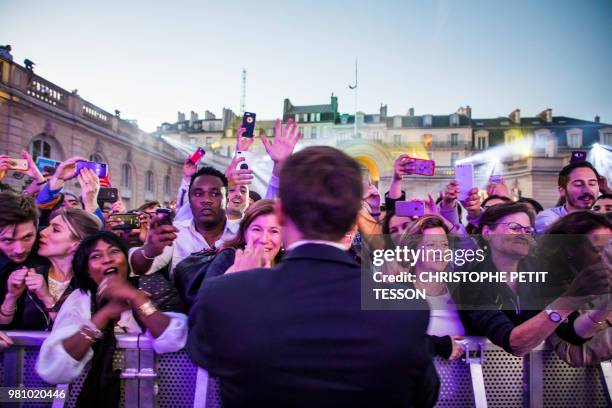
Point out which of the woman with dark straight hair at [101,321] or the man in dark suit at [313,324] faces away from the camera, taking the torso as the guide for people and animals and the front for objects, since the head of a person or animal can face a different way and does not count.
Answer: the man in dark suit

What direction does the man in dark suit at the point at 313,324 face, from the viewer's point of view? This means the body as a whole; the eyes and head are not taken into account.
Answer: away from the camera

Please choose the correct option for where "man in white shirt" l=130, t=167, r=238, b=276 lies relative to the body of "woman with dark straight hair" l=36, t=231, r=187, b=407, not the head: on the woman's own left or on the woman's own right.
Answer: on the woman's own left

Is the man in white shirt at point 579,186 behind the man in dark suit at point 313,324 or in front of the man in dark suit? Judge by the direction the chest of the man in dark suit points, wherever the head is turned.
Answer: in front

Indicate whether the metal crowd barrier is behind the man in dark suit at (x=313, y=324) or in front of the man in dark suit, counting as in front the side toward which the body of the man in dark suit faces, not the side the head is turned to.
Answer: in front

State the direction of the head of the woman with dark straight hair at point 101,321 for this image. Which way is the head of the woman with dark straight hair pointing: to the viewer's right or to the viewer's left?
to the viewer's right

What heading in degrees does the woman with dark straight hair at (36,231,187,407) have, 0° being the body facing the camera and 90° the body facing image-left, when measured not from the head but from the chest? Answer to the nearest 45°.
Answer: approximately 315°

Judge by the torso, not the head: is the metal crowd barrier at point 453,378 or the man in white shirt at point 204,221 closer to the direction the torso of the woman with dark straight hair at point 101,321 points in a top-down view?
the metal crowd barrier

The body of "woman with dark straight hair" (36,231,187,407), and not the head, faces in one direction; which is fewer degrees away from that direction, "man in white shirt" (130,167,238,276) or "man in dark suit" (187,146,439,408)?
the man in dark suit
